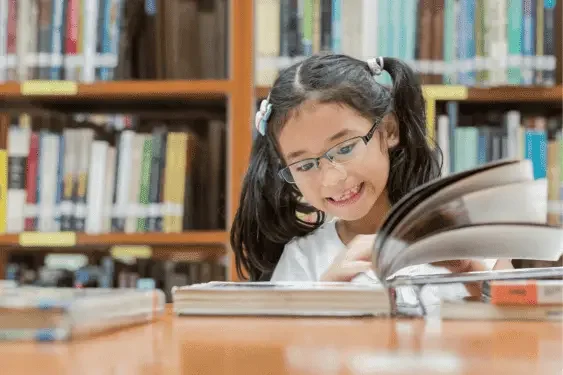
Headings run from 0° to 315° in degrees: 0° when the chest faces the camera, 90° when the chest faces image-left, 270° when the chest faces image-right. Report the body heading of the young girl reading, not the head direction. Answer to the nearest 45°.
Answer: approximately 0°

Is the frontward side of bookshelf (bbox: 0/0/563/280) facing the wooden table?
yes

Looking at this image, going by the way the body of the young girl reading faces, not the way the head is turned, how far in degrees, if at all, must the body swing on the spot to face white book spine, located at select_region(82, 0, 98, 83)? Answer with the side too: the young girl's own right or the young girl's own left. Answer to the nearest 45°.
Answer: approximately 135° to the young girl's own right

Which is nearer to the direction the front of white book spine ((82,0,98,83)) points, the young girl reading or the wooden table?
the wooden table

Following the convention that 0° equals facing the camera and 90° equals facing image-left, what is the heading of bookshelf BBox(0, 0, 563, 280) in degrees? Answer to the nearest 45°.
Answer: approximately 0°
